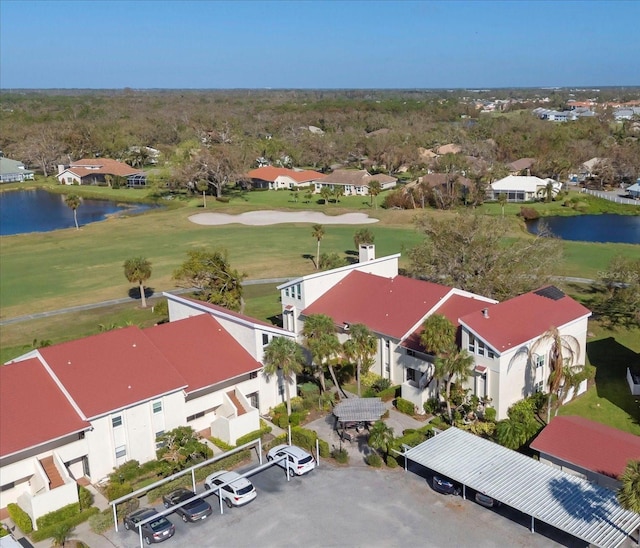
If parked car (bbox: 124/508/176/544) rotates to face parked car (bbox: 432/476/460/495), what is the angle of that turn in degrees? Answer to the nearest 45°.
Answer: approximately 135° to its right

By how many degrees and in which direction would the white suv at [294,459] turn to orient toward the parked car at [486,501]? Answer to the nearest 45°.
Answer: approximately 180°

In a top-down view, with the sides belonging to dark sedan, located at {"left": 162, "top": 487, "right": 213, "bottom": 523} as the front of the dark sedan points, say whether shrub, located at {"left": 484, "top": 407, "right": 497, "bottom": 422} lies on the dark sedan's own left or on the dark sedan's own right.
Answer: on the dark sedan's own right

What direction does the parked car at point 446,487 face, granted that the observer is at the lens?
facing away from the viewer and to the right of the viewer

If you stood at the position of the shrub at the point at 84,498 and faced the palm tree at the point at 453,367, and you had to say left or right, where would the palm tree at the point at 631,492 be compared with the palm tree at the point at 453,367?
right

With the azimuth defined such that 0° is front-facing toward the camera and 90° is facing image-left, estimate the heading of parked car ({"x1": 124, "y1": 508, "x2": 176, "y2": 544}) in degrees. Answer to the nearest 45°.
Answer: approximately 135°

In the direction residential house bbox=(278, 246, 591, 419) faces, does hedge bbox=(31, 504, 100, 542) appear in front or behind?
in front

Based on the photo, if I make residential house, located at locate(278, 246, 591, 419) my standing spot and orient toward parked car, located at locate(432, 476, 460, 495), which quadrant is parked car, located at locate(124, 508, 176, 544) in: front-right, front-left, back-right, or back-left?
front-right

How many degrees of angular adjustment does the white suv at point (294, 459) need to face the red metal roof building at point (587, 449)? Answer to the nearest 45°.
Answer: approximately 135° to its right

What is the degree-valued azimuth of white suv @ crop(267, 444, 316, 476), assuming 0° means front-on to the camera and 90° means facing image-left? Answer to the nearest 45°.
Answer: approximately 135°

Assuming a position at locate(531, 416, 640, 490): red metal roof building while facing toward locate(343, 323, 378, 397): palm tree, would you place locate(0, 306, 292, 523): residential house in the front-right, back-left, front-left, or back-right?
front-left

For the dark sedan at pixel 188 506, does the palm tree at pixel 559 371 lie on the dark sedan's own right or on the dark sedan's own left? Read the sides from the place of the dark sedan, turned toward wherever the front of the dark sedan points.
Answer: on the dark sedan's own right

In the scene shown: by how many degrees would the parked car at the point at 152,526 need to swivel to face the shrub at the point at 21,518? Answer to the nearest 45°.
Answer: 0° — it already faces it

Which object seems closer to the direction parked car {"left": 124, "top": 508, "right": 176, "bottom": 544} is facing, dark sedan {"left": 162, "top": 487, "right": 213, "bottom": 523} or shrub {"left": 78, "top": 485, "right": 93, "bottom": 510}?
the shrub

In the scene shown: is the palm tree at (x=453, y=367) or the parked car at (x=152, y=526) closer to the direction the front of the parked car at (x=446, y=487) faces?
the palm tree

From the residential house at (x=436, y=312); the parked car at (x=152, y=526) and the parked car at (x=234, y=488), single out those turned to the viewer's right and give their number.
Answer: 0

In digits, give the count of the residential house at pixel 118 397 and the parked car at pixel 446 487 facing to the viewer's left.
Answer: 0

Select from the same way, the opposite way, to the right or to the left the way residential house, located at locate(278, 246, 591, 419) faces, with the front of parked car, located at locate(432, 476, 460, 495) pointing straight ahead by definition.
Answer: the opposite way

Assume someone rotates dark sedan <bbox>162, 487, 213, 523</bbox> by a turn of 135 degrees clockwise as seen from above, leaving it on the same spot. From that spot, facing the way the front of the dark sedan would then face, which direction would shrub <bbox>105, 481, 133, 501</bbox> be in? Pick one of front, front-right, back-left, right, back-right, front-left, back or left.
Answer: back-left
